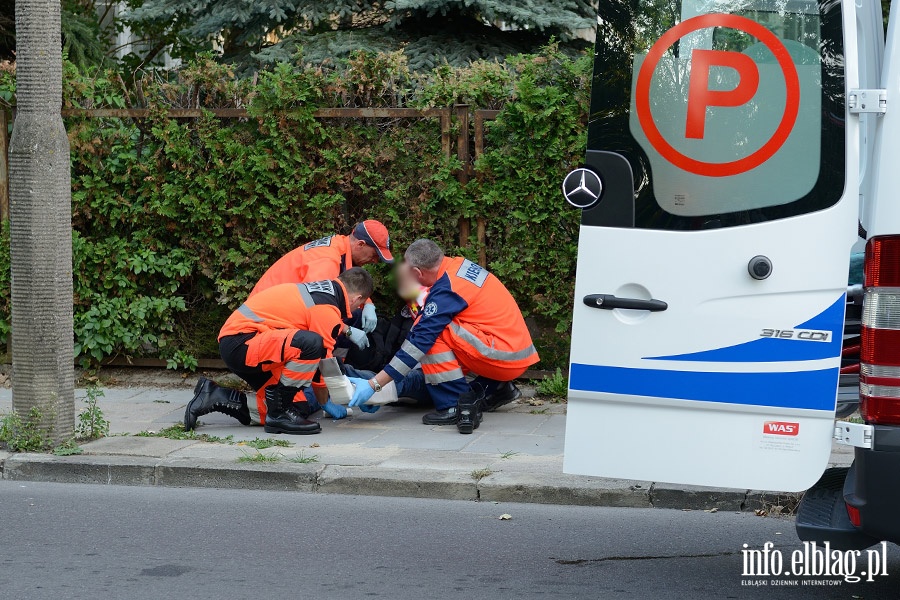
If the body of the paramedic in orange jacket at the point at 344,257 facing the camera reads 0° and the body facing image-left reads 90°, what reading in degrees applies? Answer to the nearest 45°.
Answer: approximately 270°

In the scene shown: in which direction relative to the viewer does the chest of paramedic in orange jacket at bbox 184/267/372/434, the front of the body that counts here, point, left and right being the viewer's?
facing to the right of the viewer

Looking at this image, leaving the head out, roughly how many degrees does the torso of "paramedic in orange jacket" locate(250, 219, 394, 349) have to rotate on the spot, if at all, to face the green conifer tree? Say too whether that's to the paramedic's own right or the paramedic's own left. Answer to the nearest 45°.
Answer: approximately 90° to the paramedic's own left

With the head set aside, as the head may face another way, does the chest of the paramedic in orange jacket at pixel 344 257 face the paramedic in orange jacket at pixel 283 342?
no

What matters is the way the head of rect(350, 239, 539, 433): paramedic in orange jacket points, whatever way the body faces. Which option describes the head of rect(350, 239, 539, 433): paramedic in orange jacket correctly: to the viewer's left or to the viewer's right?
to the viewer's left

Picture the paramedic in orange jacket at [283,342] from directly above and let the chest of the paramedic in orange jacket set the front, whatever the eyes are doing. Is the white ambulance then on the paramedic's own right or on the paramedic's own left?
on the paramedic's own right

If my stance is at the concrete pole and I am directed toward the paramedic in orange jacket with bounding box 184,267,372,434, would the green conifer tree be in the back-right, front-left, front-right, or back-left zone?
front-left

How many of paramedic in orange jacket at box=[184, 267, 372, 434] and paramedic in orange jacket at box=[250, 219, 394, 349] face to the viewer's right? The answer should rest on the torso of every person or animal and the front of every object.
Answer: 2

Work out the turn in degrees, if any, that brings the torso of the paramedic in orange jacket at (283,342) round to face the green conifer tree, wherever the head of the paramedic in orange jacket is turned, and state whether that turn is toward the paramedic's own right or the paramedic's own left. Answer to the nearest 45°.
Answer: approximately 90° to the paramedic's own left

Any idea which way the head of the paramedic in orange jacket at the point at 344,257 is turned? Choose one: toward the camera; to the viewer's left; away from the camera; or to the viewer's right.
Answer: to the viewer's right

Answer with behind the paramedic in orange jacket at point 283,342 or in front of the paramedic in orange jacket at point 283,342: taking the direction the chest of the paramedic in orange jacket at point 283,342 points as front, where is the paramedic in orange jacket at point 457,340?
in front
